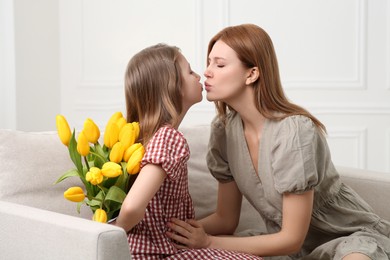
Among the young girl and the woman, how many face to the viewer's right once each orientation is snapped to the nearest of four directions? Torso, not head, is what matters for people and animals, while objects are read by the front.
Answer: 1

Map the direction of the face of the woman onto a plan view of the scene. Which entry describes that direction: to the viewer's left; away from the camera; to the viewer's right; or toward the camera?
to the viewer's left

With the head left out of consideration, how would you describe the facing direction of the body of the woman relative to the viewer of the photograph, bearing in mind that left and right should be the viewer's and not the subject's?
facing the viewer and to the left of the viewer

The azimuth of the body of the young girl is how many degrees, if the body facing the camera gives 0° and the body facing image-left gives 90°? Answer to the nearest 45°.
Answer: approximately 270°

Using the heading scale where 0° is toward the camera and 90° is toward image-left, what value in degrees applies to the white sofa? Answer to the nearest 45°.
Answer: approximately 315°
